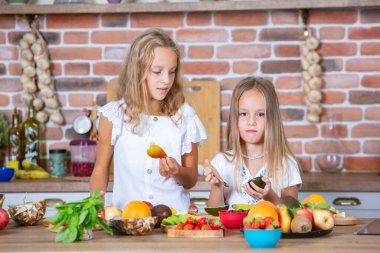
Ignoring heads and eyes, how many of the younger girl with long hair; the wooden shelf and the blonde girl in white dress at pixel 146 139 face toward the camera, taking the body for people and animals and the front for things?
3

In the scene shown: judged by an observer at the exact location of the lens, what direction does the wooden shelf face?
facing the viewer

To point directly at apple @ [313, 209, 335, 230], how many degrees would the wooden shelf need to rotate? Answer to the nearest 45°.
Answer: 0° — it already faces it

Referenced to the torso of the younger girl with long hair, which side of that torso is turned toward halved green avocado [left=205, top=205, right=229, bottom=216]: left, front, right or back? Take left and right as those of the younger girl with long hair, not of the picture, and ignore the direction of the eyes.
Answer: front

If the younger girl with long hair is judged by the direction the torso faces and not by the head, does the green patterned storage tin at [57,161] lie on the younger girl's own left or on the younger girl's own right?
on the younger girl's own right

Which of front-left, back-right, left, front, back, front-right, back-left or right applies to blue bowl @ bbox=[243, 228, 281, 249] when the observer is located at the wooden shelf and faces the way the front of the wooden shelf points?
front

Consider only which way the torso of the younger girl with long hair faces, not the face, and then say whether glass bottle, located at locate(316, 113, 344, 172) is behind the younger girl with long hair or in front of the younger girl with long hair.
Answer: behind

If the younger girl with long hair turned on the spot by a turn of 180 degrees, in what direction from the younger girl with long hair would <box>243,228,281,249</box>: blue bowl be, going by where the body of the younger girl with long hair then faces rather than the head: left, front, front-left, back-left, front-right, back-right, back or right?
back

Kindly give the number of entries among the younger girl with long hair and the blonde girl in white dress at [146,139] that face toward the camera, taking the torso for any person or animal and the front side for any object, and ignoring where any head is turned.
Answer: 2

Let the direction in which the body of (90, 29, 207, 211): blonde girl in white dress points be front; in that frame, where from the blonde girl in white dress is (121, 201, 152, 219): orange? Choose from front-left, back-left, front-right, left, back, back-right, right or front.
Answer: front

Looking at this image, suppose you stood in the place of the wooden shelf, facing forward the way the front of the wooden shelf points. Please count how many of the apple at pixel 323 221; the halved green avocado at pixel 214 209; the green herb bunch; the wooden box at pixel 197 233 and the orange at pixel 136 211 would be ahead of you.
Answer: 5

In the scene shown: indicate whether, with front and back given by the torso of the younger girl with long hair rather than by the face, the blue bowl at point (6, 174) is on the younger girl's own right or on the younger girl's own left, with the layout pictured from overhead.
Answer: on the younger girl's own right

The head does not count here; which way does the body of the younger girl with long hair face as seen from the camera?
toward the camera

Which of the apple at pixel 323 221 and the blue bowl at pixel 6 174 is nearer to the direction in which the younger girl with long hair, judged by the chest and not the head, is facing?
the apple

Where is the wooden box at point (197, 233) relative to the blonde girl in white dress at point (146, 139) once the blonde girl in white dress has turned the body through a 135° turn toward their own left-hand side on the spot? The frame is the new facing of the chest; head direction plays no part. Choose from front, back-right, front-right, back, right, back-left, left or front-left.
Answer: back-right

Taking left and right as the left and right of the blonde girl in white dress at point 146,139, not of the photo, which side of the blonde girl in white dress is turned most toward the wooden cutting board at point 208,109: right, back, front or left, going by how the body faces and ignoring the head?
back

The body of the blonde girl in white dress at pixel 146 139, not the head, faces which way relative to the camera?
toward the camera
